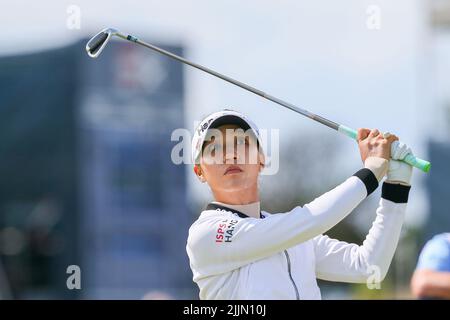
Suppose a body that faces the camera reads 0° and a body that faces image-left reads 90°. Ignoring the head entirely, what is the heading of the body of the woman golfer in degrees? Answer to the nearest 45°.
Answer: approximately 315°

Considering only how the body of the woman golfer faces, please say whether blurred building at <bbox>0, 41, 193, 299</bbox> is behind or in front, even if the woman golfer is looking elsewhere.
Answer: behind

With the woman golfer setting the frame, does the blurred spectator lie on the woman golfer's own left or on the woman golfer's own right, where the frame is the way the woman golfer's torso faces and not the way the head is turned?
on the woman golfer's own left
